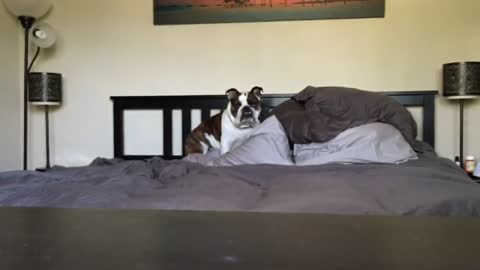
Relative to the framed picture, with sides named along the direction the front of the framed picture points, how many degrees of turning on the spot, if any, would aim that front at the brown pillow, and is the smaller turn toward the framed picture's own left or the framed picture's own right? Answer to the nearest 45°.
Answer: approximately 45° to the framed picture's own left

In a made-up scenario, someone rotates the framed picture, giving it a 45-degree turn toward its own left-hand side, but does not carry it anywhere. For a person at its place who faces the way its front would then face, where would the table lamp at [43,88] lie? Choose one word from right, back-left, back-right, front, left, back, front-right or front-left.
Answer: back-right

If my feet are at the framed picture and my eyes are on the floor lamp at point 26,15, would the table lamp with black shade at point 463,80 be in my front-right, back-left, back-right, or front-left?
back-left

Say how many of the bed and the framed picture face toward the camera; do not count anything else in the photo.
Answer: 2

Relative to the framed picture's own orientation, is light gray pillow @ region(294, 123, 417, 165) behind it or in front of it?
in front

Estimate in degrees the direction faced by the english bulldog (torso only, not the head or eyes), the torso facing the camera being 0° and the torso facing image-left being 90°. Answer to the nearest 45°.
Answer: approximately 315°

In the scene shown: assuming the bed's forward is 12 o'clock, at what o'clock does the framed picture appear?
The framed picture is roughly at 6 o'clock from the bed.

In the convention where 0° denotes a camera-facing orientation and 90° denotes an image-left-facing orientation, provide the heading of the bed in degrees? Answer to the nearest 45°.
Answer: approximately 0°

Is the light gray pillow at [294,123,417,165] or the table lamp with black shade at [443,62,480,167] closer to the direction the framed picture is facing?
the light gray pillow

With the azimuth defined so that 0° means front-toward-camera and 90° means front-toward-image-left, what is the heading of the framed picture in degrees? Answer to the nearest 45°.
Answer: approximately 0°
